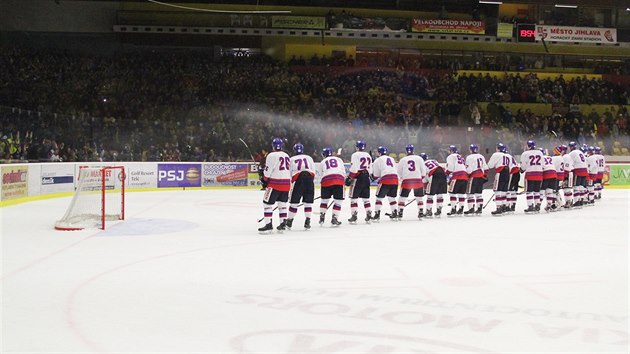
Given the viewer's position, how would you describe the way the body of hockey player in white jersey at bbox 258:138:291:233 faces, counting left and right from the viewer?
facing away from the viewer and to the left of the viewer

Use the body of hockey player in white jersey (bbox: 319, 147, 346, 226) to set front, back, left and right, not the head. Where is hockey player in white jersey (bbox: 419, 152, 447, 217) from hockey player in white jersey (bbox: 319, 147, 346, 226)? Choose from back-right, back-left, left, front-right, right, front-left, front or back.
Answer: front-right

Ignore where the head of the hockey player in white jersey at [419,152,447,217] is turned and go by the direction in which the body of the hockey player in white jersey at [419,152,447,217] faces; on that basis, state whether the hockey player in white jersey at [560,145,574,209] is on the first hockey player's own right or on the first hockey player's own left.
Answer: on the first hockey player's own right

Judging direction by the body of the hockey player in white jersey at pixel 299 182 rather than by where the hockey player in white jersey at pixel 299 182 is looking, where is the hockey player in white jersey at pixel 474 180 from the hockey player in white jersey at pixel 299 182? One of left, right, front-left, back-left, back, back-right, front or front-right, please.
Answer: front-right

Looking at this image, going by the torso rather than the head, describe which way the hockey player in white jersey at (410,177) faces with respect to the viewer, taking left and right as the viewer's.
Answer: facing away from the viewer

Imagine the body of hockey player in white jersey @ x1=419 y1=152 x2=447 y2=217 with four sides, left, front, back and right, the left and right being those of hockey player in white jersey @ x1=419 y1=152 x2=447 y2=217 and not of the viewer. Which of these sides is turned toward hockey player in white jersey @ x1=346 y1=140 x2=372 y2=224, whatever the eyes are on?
left

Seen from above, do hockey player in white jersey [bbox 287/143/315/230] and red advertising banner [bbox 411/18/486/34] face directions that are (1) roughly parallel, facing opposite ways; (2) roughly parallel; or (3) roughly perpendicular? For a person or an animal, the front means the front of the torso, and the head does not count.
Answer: roughly parallel, facing opposite ways

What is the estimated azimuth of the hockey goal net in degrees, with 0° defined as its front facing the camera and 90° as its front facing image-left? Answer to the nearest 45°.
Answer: approximately 270°

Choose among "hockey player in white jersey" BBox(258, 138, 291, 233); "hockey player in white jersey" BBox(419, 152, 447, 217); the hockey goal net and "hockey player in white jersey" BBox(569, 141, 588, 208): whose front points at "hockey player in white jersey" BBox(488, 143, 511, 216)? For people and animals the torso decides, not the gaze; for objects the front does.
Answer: the hockey goal net

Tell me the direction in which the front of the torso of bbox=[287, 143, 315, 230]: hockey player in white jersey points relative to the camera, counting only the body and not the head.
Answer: away from the camera

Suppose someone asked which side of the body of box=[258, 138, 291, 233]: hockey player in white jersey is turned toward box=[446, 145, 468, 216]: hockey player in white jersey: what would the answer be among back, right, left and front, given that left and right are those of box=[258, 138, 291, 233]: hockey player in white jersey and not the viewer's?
right

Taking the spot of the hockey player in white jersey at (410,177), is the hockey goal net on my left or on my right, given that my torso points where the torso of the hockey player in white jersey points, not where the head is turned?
on my left

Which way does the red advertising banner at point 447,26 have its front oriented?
toward the camera

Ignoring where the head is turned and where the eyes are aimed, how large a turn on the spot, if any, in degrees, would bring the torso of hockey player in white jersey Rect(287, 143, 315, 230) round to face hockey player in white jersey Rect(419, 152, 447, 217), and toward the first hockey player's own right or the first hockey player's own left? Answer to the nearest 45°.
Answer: approximately 45° to the first hockey player's own right

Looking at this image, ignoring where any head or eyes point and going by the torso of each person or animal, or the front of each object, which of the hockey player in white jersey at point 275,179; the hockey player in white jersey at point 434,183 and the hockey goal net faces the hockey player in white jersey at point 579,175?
the hockey goal net
